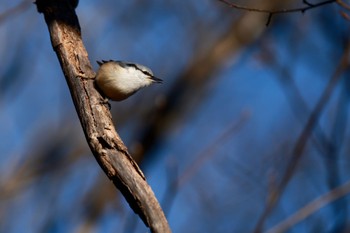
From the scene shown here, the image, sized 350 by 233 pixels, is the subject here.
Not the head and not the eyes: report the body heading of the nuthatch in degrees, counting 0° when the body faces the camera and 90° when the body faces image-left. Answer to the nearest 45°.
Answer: approximately 270°
